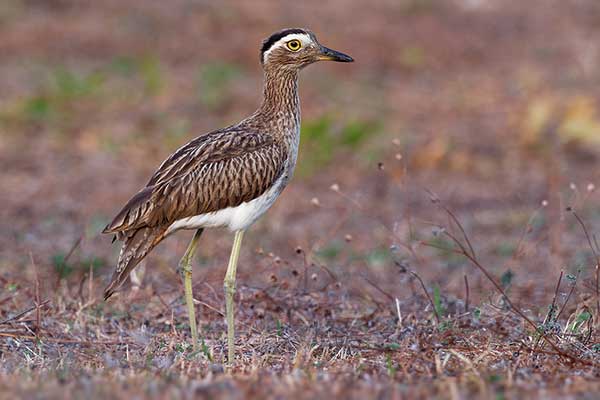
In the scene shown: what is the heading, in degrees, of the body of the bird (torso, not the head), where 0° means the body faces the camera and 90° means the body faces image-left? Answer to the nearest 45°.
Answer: approximately 270°
